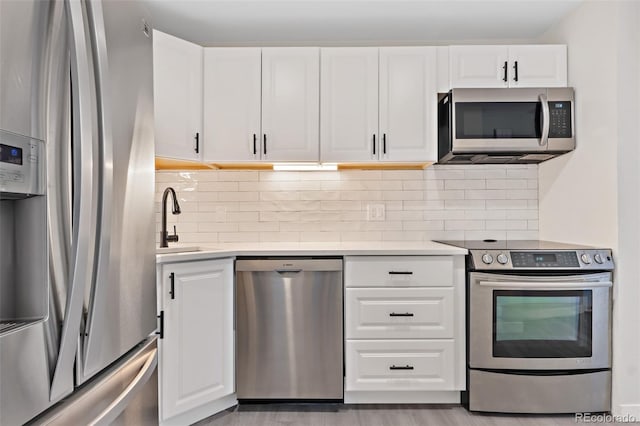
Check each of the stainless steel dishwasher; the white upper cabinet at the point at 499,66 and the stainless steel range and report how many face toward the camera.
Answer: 3

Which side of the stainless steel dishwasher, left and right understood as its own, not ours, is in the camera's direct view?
front

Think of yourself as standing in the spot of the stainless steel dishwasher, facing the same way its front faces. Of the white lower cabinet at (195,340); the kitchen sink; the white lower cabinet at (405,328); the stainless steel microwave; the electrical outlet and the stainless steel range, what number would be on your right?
2

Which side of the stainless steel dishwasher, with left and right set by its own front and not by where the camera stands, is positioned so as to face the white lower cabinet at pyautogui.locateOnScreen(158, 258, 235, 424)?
right

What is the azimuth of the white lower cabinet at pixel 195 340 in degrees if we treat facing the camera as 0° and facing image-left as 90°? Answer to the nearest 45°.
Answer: approximately 315°

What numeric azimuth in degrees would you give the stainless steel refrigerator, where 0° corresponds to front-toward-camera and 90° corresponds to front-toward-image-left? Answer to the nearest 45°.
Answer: approximately 315°

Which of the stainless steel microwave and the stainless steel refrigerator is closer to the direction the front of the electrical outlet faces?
the stainless steel refrigerator

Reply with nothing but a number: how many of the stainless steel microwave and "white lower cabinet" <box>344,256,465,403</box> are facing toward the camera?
2

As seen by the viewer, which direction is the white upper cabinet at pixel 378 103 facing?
toward the camera

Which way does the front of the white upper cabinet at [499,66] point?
toward the camera

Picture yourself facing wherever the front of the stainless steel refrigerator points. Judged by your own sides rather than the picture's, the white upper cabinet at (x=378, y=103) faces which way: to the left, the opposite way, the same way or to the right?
to the right

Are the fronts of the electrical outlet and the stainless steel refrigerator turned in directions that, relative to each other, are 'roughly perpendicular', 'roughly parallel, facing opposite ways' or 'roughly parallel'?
roughly perpendicular
